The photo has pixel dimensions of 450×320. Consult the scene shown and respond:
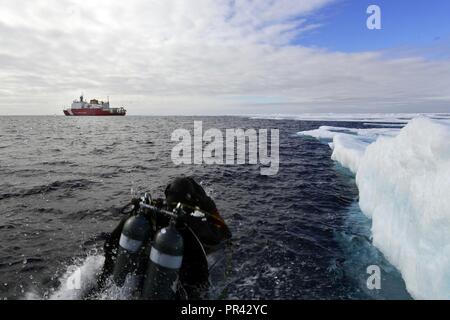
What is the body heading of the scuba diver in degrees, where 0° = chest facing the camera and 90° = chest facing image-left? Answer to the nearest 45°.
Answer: approximately 225°

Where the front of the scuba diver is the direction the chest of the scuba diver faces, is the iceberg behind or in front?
in front
